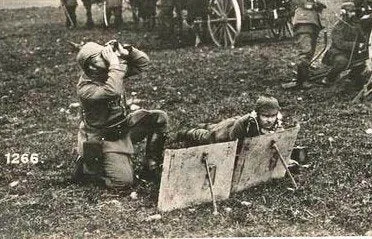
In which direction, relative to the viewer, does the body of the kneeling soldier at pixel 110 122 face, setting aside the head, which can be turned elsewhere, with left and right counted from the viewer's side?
facing to the right of the viewer

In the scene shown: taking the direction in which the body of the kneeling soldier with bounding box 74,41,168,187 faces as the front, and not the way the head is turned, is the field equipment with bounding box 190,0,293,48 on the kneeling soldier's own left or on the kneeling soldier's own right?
on the kneeling soldier's own left

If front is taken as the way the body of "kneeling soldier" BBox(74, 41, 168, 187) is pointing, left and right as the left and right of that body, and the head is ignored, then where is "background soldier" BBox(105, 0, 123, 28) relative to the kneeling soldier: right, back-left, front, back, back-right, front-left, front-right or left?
left

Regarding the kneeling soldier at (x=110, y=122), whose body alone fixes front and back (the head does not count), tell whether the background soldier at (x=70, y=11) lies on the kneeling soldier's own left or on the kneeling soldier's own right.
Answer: on the kneeling soldier's own left

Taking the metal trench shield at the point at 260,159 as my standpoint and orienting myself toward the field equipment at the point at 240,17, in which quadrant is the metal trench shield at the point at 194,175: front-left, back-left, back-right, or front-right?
back-left

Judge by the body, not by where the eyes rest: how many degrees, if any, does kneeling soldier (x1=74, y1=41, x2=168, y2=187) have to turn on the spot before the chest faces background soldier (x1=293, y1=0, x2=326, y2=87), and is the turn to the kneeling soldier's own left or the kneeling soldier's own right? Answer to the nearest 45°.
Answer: approximately 45° to the kneeling soldier's own left

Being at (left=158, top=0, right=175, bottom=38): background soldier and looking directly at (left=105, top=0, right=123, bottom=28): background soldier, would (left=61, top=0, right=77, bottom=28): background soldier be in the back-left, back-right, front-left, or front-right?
front-left

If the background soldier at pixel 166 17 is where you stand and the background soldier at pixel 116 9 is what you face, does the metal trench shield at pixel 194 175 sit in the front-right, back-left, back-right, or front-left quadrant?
back-left

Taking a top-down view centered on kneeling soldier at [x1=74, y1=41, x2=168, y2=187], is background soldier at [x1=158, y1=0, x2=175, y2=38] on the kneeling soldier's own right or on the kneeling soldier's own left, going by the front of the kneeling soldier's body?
on the kneeling soldier's own left

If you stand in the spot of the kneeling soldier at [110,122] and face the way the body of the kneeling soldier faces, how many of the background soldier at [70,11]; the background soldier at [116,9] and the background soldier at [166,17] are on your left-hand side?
3

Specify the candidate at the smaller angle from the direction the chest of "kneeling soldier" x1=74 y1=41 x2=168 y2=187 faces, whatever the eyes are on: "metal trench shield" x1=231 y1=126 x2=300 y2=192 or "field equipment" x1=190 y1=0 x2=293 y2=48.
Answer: the metal trench shield
